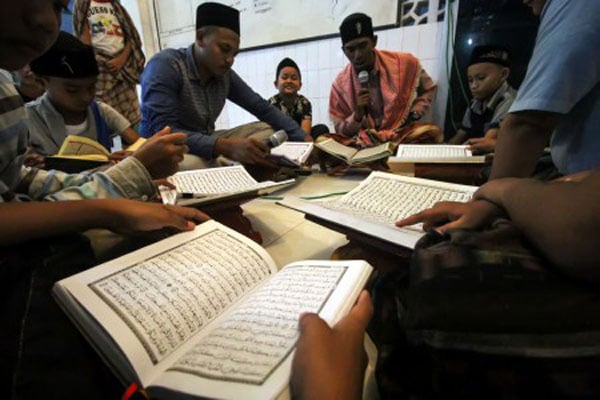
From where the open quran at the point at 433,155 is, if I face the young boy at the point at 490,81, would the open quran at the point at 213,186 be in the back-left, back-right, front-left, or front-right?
back-left

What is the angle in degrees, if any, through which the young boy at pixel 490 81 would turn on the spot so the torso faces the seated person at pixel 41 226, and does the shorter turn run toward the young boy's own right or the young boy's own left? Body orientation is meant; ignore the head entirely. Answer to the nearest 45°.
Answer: approximately 45° to the young boy's own left

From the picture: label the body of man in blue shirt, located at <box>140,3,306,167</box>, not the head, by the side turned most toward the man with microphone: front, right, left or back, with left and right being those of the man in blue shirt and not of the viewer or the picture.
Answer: left

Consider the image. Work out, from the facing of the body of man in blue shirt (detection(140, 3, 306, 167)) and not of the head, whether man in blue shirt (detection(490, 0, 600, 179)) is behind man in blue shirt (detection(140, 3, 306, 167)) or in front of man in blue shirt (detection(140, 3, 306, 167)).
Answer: in front

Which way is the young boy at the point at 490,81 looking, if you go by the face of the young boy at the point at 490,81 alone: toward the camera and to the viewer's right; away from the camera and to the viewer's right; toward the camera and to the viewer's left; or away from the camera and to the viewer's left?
toward the camera and to the viewer's left

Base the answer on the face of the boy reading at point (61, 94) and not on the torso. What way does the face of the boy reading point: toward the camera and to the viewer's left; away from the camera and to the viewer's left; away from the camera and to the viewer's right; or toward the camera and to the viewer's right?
toward the camera and to the viewer's right

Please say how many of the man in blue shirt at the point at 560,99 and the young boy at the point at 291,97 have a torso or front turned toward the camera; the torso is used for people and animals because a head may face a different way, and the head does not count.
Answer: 1

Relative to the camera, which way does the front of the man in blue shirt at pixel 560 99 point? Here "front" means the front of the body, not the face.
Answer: to the viewer's left

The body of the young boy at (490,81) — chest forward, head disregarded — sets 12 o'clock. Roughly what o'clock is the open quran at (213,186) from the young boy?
The open quran is roughly at 11 o'clock from the young boy.

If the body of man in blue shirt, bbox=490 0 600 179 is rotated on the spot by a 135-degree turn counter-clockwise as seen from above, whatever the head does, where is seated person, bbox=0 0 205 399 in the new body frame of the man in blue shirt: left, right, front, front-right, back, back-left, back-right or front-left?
right

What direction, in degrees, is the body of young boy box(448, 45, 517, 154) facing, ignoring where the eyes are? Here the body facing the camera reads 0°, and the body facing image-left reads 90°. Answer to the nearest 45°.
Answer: approximately 45°

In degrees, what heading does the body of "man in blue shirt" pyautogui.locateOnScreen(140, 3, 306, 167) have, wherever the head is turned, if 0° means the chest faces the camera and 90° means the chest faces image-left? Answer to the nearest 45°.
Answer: approximately 315°

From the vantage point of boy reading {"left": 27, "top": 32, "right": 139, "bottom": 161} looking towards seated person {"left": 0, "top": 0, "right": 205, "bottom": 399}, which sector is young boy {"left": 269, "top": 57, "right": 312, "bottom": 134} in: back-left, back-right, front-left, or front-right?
back-left

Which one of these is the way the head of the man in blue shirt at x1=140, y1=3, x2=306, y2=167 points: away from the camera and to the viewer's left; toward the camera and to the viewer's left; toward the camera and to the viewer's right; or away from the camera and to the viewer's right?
toward the camera and to the viewer's right

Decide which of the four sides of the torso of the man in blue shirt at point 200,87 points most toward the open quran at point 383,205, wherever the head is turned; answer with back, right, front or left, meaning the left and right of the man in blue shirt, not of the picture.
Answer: front

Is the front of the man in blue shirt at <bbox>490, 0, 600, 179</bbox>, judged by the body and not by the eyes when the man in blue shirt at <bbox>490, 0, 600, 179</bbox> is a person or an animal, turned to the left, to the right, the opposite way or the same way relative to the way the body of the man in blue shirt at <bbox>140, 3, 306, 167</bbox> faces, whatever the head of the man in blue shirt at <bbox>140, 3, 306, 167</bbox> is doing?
the opposite way

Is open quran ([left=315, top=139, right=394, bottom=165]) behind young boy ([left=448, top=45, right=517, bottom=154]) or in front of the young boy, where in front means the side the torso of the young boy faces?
in front
